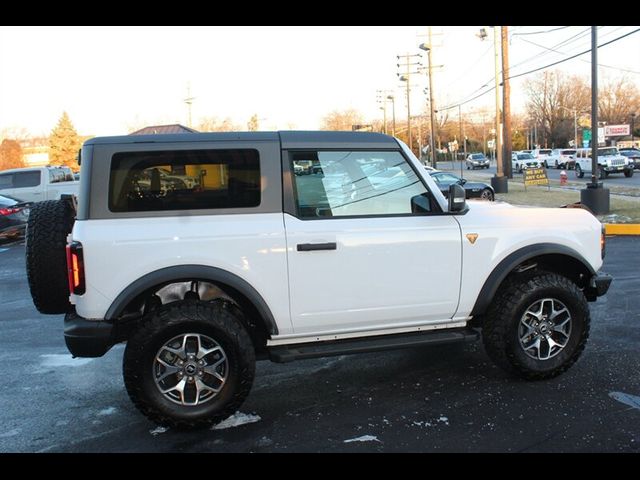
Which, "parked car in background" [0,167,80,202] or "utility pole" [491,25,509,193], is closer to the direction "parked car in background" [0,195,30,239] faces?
the parked car in background

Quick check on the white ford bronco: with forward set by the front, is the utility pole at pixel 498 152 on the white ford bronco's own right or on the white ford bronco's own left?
on the white ford bronco's own left

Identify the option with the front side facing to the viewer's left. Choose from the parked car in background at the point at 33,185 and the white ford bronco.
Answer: the parked car in background

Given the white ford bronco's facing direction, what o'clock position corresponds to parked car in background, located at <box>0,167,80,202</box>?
The parked car in background is roughly at 8 o'clock from the white ford bronco.

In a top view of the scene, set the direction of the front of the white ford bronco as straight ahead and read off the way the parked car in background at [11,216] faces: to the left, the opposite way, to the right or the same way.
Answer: the opposite way

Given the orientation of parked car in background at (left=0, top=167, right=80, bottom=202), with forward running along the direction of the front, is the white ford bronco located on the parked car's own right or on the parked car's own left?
on the parked car's own left

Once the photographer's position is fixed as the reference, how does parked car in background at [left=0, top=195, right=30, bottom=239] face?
facing away from the viewer and to the left of the viewer

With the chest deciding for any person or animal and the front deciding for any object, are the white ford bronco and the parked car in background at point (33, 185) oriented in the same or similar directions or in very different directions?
very different directions

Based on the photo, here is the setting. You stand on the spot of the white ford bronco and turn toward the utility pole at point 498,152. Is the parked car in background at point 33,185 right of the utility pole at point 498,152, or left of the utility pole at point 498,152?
left

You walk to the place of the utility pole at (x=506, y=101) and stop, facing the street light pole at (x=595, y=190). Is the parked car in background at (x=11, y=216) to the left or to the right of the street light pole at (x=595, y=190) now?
right

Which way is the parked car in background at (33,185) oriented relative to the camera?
to the viewer's left

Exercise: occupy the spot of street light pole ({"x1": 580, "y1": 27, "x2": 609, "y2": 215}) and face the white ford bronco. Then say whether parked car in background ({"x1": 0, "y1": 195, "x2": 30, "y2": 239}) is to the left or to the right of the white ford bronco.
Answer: right

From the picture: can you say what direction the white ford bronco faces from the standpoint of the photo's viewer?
facing to the right of the viewer
